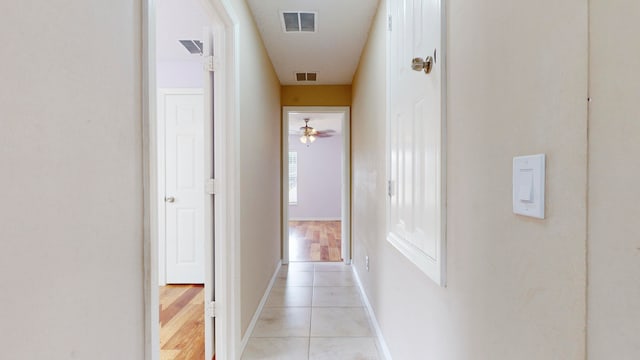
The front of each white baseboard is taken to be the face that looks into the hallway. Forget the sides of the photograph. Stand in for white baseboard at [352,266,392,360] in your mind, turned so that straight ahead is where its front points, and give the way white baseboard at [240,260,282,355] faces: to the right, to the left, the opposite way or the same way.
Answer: the opposite way

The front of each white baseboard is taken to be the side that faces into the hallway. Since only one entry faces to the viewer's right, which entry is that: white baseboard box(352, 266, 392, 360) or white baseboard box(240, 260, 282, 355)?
white baseboard box(240, 260, 282, 355)

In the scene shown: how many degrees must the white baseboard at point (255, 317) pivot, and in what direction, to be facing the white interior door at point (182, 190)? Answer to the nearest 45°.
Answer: approximately 135° to its left

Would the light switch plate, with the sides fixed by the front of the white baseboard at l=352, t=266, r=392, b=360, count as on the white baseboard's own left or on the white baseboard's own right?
on the white baseboard's own left

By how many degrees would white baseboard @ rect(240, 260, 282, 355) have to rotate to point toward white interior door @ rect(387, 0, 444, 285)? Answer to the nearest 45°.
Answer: approximately 45° to its right

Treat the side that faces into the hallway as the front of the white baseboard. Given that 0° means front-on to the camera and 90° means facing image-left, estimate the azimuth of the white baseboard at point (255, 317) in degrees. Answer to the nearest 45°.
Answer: approximately 270°

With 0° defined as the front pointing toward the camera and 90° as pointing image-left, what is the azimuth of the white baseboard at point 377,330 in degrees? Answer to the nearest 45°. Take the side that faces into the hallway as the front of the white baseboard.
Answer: approximately 90°

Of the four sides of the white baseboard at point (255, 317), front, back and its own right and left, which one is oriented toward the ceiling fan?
left

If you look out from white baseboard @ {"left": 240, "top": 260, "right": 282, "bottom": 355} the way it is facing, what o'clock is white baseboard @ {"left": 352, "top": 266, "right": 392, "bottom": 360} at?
white baseboard @ {"left": 352, "top": 266, "right": 392, "bottom": 360} is roughly at 1 o'clock from white baseboard @ {"left": 240, "top": 260, "right": 282, "bottom": 355}.

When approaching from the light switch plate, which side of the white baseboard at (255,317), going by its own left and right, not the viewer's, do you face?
right
